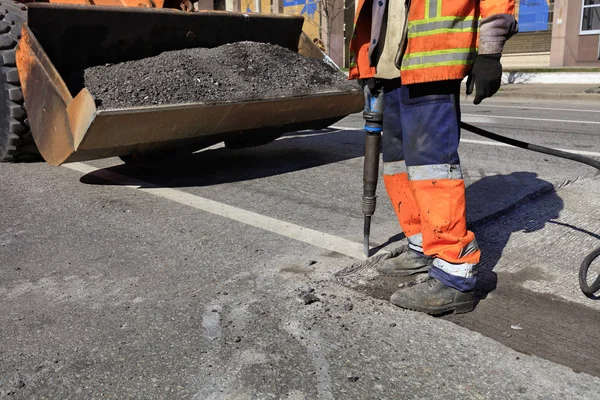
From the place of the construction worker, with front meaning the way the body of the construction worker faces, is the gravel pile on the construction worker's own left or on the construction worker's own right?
on the construction worker's own right

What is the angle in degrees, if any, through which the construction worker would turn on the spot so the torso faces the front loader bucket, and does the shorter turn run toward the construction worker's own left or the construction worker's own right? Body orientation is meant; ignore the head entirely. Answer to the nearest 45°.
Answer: approximately 90° to the construction worker's own right

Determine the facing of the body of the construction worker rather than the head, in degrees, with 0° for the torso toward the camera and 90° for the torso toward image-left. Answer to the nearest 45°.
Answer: approximately 45°
